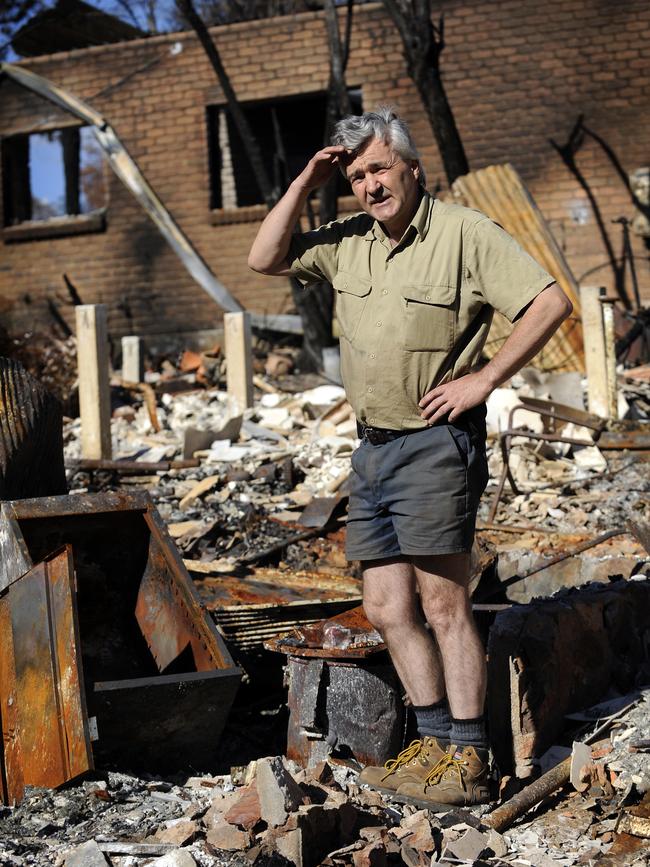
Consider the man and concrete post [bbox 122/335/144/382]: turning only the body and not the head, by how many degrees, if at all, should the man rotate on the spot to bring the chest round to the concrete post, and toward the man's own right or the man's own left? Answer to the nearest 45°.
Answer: approximately 135° to the man's own right

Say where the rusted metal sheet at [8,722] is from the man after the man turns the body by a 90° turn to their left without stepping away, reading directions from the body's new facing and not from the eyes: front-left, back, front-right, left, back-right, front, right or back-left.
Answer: back-right

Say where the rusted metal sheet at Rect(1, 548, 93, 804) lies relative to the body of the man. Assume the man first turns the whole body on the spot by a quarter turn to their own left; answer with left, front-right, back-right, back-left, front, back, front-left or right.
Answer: back-right

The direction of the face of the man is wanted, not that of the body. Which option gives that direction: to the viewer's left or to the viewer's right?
to the viewer's left

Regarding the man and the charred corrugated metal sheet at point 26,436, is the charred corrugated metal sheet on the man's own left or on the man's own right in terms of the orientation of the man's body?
on the man's own right

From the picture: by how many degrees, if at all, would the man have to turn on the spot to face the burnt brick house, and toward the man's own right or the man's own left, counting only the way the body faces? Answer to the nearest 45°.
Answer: approximately 135° to the man's own right

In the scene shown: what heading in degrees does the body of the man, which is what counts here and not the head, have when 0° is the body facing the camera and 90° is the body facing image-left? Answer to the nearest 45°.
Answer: approximately 45°

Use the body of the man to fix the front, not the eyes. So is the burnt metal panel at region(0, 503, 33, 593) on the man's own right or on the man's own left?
on the man's own right
